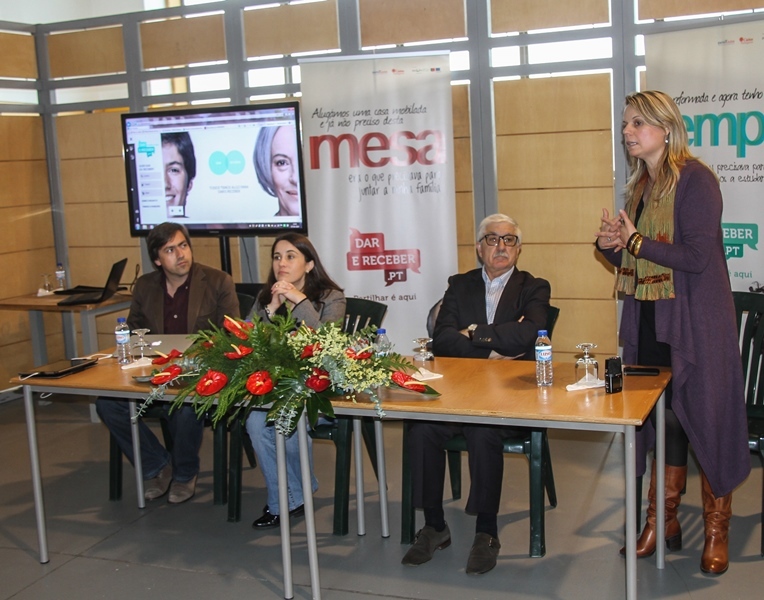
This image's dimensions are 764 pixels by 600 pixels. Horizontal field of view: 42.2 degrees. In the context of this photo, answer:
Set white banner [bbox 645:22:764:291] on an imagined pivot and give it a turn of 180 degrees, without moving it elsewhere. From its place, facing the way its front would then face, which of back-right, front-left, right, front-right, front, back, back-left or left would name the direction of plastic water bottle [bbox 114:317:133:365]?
back-left

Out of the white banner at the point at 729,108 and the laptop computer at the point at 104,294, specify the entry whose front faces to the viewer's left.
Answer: the laptop computer

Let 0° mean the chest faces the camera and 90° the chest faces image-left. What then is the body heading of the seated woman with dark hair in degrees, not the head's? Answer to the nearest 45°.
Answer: approximately 45°

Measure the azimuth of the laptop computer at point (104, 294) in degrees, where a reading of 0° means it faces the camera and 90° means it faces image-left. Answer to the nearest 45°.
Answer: approximately 90°

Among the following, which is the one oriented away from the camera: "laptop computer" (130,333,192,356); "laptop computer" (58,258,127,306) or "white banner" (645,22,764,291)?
"laptop computer" (130,333,192,356)

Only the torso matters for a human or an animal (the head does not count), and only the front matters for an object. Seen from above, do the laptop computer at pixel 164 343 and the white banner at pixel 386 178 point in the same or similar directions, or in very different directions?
very different directions

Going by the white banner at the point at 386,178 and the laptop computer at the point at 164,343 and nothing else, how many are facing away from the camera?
1

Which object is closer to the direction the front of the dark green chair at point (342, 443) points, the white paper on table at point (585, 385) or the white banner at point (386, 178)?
the white paper on table

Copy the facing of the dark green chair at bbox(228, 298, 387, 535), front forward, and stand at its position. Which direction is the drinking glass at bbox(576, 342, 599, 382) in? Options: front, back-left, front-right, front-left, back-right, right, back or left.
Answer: left

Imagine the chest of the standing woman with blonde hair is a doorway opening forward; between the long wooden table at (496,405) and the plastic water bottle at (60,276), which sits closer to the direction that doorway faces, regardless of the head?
the long wooden table

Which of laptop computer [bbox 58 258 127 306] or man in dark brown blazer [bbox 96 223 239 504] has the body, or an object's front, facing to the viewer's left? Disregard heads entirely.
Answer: the laptop computer

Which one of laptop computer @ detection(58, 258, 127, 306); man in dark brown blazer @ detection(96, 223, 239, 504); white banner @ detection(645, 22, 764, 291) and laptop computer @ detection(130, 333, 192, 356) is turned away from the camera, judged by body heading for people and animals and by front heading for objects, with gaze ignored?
laptop computer @ detection(130, 333, 192, 356)

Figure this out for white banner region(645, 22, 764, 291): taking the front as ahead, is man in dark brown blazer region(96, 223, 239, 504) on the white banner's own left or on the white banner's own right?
on the white banner's own right

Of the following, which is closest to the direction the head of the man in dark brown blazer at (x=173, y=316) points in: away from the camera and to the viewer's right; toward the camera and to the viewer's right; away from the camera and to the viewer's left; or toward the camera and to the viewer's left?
toward the camera and to the viewer's right

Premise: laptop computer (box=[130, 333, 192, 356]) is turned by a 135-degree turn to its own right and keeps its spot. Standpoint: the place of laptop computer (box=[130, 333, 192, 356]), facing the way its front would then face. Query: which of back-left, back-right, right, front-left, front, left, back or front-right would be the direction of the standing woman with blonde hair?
front
